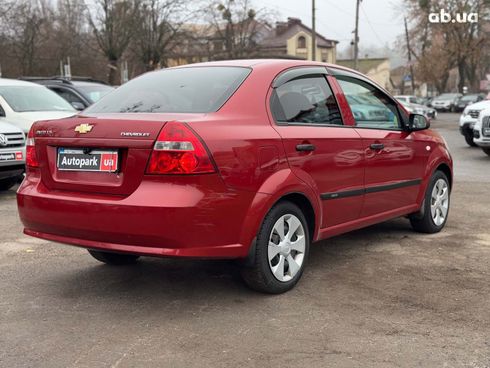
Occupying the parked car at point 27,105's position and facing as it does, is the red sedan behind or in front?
in front

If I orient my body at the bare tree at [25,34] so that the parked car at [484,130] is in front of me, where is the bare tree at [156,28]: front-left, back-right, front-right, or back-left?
front-left

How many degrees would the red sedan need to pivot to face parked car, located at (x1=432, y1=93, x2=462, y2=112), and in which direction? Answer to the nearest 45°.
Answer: approximately 45° to its left

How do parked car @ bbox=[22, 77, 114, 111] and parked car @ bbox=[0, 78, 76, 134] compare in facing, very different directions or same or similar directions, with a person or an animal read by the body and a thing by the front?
same or similar directions

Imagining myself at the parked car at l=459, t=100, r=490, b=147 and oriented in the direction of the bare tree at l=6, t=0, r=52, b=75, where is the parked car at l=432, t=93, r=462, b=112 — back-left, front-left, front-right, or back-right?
front-right

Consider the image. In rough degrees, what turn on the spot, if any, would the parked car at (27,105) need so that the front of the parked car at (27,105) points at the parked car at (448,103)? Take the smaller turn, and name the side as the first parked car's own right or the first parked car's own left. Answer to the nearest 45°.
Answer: approximately 90° to the first parked car's own left

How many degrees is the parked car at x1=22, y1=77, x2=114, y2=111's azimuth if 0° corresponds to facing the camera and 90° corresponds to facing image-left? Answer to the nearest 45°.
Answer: approximately 315°

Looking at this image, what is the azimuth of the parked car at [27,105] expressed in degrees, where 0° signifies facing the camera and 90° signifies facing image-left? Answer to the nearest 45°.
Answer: approximately 315°

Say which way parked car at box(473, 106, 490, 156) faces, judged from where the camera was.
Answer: facing the viewer and to the left of the viewer

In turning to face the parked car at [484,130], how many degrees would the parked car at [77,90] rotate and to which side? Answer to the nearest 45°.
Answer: approximately 45° to its left

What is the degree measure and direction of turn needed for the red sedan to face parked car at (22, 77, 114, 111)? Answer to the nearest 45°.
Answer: approximately 45° to its left

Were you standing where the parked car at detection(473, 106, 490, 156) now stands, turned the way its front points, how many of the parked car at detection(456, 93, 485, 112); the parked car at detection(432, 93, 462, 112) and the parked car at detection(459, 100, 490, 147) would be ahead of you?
0

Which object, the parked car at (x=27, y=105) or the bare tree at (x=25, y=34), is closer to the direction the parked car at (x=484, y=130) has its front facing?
the parked car

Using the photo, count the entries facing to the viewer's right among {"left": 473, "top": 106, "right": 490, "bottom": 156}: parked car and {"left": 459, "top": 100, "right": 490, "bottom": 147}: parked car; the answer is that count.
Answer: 0

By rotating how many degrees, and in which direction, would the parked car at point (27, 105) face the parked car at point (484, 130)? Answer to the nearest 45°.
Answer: approximately 45° to its left

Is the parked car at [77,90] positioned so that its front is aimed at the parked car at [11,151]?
no

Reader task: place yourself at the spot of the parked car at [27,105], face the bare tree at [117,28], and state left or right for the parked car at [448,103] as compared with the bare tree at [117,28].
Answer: right

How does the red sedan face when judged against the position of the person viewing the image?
facing away from the viewer and to the right of the viewer

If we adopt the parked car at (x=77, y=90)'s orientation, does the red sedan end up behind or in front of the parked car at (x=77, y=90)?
in front

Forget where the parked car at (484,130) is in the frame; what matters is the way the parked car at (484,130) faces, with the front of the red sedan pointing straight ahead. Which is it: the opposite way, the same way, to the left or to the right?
the opposite way

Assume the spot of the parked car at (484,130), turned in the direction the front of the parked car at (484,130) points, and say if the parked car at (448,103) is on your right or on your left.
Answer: on your right

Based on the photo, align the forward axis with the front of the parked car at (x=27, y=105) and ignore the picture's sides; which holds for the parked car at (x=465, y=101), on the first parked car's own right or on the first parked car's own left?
on the first parked car's own left
